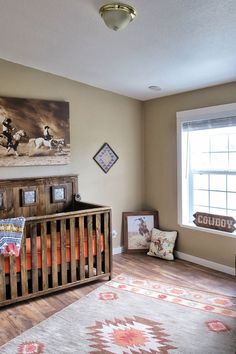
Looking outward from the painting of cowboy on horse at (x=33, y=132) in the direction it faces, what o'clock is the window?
The window is roughly at 11 o'clock from the painting of cowboy on horse.

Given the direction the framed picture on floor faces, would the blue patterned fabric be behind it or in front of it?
in front

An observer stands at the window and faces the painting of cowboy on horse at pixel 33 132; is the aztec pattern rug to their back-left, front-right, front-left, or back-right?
front-left

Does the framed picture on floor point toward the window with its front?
no

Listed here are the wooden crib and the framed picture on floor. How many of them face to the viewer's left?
0

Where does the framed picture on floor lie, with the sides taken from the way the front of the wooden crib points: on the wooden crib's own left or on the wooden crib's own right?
on the wooden crib's own left

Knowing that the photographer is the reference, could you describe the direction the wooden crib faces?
facing the viewer and to the right of the viewer

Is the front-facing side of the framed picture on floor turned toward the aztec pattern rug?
yes

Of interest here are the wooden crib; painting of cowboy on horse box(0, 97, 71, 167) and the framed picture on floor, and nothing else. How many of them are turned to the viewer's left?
0

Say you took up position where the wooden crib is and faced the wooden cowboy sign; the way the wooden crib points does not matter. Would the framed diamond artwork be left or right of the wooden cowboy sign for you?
left

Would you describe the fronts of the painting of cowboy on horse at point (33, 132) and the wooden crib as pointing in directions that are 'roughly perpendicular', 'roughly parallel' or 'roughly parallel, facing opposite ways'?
roughly parallel

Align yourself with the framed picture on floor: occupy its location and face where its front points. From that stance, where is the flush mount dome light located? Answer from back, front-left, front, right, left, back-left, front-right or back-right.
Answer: front

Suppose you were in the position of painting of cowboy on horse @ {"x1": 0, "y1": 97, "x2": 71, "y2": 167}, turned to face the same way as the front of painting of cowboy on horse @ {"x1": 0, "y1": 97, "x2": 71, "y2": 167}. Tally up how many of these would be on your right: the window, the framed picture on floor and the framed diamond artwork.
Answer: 0

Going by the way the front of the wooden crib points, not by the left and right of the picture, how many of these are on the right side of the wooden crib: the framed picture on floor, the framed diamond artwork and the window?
0

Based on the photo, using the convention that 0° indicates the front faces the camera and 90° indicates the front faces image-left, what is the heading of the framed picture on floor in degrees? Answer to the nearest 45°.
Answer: approximately 0°
